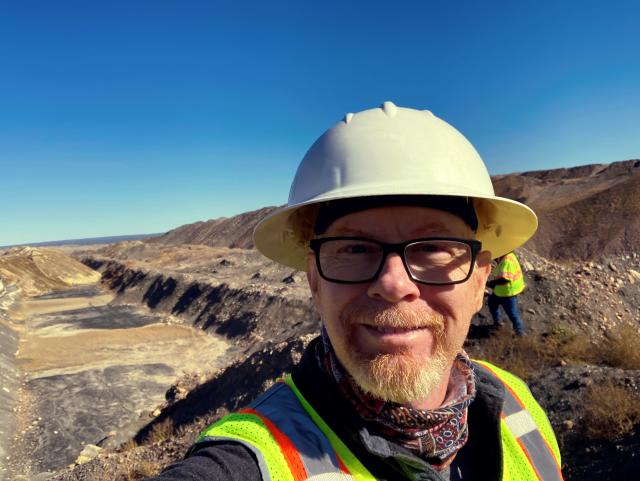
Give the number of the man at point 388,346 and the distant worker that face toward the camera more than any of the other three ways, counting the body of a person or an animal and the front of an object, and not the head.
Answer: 1

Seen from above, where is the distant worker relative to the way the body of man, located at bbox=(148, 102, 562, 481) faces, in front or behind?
behind

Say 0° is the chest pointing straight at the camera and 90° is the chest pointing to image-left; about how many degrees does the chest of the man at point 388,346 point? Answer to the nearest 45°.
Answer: approximately 0°

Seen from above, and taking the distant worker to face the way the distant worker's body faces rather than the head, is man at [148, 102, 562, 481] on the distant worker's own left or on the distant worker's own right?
on the distant worker's own left

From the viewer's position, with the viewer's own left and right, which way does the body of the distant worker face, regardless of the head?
facing to the left of the viewer
